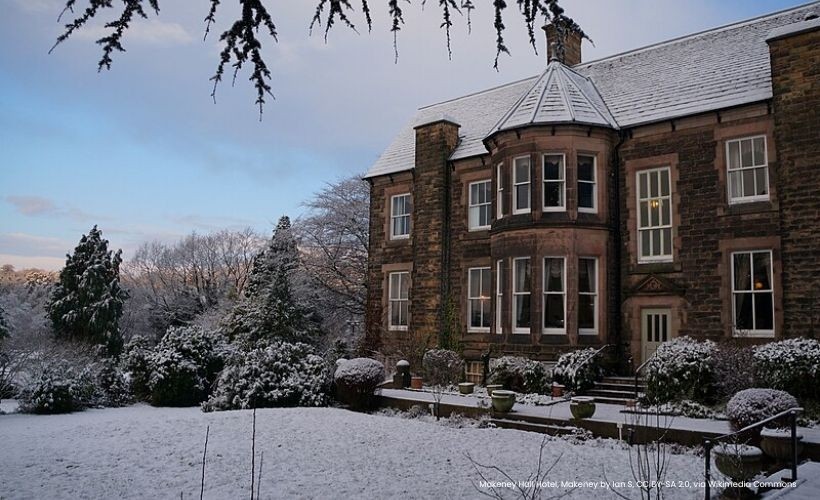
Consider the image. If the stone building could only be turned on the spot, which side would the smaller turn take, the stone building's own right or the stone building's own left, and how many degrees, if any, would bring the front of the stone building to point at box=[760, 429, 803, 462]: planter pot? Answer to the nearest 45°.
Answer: approximately 45° to the stone building's own left

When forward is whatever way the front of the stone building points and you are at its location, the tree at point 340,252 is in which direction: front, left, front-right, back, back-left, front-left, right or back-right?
right

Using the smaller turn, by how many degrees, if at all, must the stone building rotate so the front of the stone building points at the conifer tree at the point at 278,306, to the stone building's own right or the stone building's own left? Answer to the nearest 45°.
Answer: approximately 90° to the stone building's own right

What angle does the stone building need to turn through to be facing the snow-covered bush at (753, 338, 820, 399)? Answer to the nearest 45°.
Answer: approximately 90° to its left

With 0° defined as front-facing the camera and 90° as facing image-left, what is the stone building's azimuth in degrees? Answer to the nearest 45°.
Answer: approximately 45°

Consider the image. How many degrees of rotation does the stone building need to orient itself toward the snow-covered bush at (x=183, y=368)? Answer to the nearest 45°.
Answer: approximately 45° to its right

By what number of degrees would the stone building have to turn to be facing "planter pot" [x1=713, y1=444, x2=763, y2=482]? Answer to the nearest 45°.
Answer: approximately 45° to its left

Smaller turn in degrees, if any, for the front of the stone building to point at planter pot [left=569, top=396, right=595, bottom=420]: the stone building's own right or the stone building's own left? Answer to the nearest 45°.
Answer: approximately 45° to the stone building's own left

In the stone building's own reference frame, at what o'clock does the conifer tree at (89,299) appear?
The conifer tree is roughly at 2 o'clock from the stone building.

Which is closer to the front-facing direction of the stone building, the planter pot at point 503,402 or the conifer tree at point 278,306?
the planter pot

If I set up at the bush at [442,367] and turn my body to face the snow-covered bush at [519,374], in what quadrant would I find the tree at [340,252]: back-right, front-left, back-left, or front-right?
back-left
